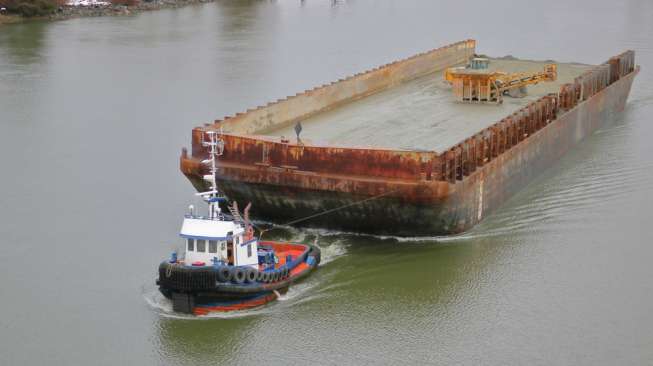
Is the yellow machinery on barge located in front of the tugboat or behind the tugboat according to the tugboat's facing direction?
behind

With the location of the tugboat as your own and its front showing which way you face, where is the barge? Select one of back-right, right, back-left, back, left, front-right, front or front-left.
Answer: back

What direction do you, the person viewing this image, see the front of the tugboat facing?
facing the viewer and to the left of the viewer
